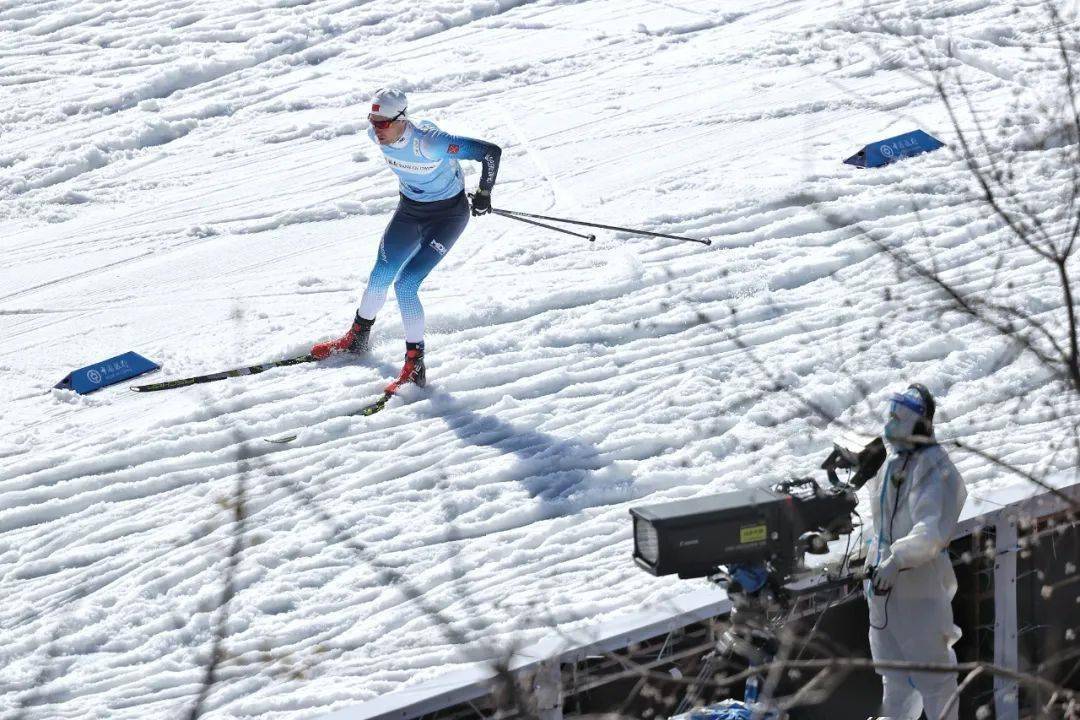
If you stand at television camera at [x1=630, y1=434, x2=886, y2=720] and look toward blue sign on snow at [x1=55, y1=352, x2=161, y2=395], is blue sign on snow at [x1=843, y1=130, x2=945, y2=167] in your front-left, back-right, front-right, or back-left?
front-right

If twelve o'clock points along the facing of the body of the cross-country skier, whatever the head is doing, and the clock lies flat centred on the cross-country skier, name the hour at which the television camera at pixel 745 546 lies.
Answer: The television camera is roughly at 10 o'clock from the cross-country skier.

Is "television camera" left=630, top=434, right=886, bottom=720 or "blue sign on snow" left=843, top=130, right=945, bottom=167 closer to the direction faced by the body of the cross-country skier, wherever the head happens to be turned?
the television camera

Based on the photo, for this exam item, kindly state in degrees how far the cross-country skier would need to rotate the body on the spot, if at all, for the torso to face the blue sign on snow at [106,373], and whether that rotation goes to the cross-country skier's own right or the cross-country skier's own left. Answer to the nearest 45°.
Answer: approximately 45° to the cross-country skier's own right

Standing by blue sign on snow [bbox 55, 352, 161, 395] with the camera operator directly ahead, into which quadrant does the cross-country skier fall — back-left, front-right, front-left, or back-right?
front-left

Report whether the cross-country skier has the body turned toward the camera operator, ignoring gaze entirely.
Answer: no

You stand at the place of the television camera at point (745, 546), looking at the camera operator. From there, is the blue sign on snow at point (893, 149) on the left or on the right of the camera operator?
left

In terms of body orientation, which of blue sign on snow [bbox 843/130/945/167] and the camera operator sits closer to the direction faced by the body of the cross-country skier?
the camera operator

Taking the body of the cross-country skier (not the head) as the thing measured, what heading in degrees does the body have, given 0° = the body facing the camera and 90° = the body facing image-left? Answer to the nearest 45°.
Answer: approximately 45°

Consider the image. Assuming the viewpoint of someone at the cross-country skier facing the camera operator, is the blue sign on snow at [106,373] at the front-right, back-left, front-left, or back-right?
back-right

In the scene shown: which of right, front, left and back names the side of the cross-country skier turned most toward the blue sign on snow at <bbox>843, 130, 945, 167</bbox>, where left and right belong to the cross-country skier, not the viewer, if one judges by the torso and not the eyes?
back

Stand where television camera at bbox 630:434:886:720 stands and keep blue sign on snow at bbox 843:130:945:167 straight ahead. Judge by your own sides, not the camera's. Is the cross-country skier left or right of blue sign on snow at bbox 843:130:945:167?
left

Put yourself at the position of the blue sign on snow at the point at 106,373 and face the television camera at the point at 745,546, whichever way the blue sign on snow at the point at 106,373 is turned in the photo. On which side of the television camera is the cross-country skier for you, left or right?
left

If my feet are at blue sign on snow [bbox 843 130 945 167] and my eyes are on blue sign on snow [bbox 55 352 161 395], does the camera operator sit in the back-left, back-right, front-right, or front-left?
front-left

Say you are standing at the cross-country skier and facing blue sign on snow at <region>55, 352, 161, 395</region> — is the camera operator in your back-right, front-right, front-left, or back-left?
back-left

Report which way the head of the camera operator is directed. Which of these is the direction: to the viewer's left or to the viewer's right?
to the viewer's left

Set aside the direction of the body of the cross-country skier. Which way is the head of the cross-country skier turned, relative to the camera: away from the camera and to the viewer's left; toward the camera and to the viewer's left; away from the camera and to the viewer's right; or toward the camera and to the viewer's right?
toward the camera and to the viewer's left
